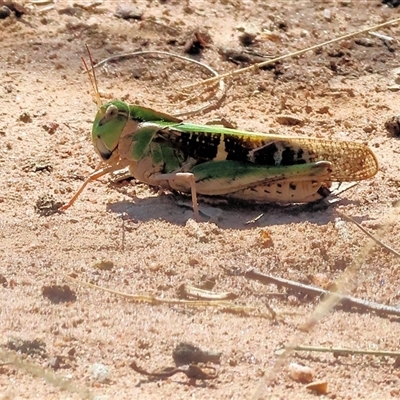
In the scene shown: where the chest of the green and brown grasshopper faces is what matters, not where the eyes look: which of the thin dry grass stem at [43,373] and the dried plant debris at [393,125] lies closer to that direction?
the thin dry grass stem

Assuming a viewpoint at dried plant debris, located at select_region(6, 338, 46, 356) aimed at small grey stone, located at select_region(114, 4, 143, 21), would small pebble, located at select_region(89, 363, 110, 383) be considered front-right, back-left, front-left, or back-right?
back-right

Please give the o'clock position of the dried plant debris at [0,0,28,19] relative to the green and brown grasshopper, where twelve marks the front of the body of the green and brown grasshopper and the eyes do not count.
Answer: The dried plant debris is roughly at 2 o'clock from the green and brown grasshopper.

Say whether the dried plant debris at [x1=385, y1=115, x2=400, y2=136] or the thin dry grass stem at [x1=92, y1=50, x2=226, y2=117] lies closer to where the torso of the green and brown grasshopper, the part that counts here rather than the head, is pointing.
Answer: the thin dry grass stem

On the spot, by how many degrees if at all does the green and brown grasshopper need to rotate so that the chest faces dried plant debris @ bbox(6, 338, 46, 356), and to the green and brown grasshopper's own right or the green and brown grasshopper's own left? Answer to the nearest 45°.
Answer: approximately 90° to the green and brown grasshopper's own left

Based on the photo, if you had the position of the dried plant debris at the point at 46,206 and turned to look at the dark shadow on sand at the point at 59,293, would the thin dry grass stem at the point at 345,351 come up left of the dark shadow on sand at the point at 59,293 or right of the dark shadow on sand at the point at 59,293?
left

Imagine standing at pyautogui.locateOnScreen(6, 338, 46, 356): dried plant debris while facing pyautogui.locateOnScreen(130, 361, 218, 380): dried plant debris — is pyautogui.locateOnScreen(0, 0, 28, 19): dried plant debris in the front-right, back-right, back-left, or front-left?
back-left

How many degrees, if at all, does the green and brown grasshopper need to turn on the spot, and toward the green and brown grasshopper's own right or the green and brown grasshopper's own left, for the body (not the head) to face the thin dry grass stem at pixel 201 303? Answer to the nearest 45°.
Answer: approximately 90° to the green and brown grasshopper's own left

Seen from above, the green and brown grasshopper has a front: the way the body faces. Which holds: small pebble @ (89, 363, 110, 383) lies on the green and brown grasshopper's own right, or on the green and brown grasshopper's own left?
on the green and brown grasshopper's own left

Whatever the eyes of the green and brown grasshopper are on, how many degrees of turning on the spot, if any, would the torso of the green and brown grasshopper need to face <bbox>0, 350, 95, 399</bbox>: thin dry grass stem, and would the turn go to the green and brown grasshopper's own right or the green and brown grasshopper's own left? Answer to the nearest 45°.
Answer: approximately 90° to the green and brown grasshopper's own left

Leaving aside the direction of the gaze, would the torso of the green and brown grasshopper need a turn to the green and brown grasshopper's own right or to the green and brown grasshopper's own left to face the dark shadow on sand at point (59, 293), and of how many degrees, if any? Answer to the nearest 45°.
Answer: approximately 90° to the green and brown grasshopper's own left

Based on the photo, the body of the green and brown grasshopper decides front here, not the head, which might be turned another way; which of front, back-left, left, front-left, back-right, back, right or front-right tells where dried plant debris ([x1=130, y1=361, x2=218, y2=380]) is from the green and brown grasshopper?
left

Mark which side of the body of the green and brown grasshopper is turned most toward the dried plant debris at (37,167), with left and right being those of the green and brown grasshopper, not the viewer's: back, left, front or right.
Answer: front

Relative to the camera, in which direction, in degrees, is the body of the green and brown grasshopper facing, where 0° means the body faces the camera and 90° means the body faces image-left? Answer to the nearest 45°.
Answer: approximately 90°

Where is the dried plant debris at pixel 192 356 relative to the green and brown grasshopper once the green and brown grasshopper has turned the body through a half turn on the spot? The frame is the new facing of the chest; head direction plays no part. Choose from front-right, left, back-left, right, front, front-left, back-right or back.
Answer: right

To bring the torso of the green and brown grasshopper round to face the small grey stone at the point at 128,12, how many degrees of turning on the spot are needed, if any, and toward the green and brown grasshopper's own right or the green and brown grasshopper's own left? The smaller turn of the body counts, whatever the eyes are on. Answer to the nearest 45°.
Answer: approximately 90° to the green and brown grasshopper's own right

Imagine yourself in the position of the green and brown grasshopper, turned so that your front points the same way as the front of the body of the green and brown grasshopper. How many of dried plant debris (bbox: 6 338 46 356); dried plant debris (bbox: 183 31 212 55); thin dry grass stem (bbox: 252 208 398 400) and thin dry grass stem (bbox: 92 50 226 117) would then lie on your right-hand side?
2
